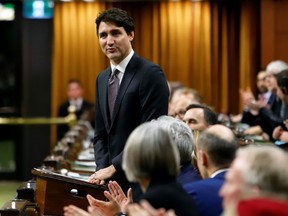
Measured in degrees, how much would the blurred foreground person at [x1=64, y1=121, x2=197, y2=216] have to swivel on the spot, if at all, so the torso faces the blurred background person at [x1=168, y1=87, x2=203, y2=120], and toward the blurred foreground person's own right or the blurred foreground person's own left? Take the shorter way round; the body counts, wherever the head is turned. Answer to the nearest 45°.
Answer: approximately 45° to the blurred foreground person's own right

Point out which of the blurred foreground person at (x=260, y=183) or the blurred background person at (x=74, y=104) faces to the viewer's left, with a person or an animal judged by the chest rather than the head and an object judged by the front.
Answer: the blurred foreground person at (x=260, y=183)

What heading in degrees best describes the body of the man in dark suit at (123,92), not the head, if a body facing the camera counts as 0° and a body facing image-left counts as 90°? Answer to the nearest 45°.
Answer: approximately 45°

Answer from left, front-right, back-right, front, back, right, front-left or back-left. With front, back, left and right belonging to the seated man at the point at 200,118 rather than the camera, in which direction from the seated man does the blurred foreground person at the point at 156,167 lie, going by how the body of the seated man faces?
front-left

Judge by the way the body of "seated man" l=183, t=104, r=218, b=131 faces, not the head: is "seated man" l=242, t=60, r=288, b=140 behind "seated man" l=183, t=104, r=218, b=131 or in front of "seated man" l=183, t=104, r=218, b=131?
behind

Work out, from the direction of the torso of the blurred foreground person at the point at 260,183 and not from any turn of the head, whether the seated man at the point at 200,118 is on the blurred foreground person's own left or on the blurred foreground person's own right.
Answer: on the blurred foreground person's own right

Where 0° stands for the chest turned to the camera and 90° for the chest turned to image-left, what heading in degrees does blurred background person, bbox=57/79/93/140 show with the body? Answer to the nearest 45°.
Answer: approximately 0°

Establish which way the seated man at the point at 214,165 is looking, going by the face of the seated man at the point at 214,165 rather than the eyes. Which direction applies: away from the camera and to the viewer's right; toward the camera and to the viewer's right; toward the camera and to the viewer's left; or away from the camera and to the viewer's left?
away from the camera and to the viewer's left

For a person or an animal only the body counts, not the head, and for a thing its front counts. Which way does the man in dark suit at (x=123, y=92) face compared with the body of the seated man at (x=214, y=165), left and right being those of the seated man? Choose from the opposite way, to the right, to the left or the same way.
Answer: to the left

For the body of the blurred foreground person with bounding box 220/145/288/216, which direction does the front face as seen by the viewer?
to the viewer's left
